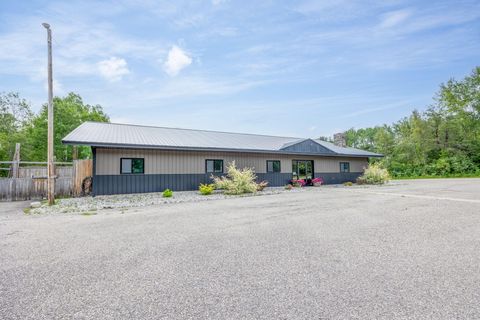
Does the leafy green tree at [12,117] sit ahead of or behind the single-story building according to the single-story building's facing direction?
behind

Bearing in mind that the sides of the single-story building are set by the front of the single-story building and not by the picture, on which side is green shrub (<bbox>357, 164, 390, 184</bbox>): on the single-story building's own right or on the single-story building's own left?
on the single-story building's own left

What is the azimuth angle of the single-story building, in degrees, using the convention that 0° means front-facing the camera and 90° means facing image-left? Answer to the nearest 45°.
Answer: approximately 315°

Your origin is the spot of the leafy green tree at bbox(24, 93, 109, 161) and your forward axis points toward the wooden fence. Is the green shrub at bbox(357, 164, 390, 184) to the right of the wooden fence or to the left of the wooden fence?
left

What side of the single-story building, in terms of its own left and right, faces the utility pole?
right

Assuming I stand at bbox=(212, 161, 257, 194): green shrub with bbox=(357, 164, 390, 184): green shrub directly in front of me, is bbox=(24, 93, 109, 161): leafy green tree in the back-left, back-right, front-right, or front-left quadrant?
back-left
